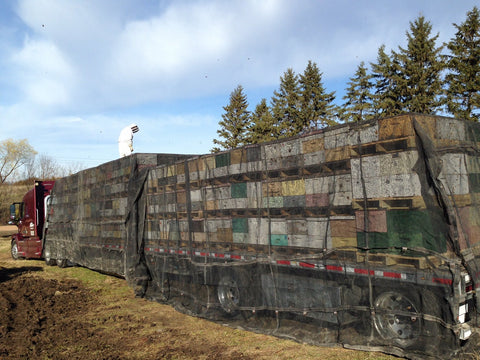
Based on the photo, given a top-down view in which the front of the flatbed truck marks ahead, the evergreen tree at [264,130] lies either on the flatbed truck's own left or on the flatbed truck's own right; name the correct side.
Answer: on the flatbed truck's own right

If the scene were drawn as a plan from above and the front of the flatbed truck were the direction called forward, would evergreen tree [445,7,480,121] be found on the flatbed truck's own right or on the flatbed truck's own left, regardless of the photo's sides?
on the flatbed truck's own right

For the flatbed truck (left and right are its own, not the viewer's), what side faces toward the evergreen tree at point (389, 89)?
right

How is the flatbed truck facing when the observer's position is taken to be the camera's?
facing away from the viewer and to the left of the viewer
